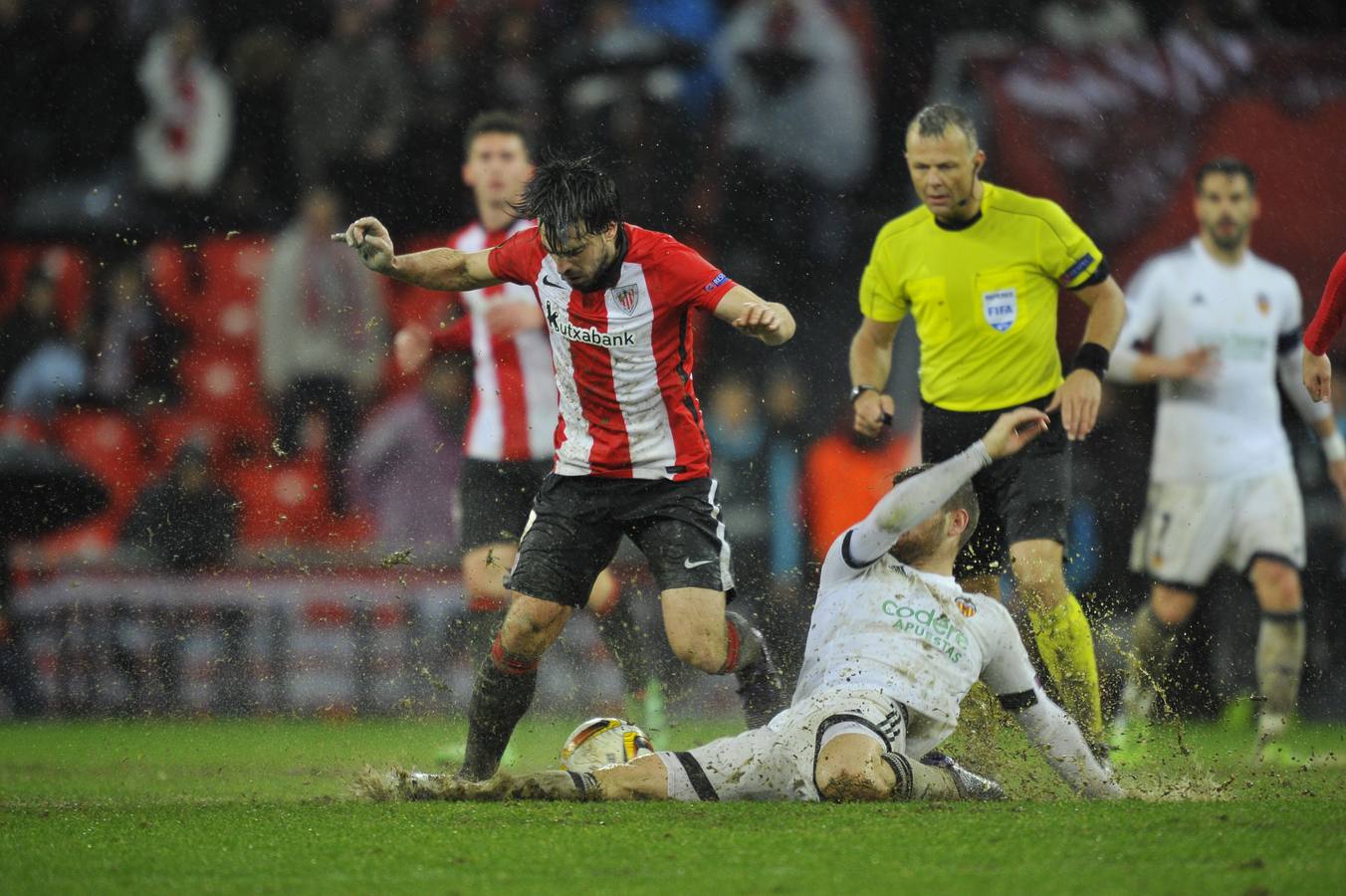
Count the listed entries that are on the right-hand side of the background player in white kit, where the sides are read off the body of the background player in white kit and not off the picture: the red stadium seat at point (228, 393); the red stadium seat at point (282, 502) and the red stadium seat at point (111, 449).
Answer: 3

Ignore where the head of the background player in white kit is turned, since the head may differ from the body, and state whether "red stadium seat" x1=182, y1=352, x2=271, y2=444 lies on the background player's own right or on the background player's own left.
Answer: on the background player's own right

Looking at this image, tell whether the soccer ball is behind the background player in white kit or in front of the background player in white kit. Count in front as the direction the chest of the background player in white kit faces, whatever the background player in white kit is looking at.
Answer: in front

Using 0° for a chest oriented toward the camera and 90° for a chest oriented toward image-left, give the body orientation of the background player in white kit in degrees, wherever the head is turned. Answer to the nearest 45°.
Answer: approximately 0°

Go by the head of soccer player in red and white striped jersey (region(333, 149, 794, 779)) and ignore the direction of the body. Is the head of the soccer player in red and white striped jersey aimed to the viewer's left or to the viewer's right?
to the viewer's left

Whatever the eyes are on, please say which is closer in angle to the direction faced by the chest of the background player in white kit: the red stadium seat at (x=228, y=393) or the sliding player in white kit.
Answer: the sliding player in white kit

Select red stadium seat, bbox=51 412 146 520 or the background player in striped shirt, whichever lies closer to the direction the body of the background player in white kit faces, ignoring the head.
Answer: the background player in striped shirt

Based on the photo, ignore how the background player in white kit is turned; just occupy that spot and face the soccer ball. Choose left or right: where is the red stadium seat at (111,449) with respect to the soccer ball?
right
